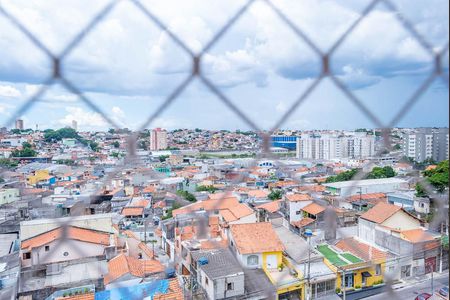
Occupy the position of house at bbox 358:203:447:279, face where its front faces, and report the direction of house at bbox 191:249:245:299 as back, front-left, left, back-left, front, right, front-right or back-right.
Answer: right

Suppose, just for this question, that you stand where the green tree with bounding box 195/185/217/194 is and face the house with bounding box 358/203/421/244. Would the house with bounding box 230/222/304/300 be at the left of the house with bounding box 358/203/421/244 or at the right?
right

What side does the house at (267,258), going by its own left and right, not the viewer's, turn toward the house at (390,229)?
left

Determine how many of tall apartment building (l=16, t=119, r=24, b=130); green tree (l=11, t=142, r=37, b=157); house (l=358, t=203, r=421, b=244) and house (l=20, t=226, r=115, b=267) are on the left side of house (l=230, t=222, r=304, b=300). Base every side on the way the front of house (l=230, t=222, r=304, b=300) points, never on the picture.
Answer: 1

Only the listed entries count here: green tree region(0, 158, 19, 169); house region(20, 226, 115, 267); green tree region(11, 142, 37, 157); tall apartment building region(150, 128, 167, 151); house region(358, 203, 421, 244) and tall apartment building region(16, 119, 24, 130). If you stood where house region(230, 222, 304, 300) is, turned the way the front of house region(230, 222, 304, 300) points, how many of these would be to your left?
1

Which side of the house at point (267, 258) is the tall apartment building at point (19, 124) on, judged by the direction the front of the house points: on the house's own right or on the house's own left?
on the house's own right

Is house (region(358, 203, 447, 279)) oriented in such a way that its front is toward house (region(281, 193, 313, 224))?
no

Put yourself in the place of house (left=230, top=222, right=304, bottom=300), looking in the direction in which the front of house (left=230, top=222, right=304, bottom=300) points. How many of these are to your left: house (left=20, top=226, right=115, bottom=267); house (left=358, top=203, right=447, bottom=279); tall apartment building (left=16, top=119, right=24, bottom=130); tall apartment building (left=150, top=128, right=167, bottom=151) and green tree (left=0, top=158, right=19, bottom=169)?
1

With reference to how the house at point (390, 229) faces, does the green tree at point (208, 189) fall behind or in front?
behind

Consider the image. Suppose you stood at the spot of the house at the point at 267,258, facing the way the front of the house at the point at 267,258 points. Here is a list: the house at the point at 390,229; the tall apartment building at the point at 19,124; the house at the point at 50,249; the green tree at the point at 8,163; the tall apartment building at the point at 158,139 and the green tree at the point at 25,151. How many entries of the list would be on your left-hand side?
1

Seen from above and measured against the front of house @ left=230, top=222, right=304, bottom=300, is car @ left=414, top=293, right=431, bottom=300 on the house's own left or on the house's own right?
on the house's own left

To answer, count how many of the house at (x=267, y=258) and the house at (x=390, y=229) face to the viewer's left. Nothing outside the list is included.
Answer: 0

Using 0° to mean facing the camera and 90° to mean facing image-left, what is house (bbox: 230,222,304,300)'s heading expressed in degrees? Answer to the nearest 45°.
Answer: approximately 315°

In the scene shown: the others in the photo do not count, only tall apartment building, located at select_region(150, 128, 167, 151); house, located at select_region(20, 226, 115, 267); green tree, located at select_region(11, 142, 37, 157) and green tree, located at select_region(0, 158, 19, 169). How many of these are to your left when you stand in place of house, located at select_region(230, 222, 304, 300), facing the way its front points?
0
